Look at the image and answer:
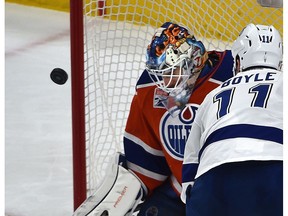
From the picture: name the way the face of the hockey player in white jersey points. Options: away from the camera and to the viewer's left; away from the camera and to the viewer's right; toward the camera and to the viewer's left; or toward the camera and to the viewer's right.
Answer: away from the camera and to the viewer's left

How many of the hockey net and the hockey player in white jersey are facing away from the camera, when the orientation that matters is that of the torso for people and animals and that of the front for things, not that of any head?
1

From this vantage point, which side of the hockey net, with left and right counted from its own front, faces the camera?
front

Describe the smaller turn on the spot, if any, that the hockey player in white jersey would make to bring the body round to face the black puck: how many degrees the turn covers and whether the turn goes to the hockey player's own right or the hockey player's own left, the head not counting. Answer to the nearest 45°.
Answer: approximately 45° to the hockey player's own left

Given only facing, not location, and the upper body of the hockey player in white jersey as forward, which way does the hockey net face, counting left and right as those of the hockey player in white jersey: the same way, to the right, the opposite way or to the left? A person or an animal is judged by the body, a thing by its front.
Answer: the opposite way

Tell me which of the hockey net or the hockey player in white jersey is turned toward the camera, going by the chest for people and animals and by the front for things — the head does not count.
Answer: the hockey net

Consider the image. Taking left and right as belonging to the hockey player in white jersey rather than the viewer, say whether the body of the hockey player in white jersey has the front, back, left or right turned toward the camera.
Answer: back

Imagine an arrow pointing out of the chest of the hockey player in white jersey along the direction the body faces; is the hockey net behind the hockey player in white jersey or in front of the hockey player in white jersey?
in front
